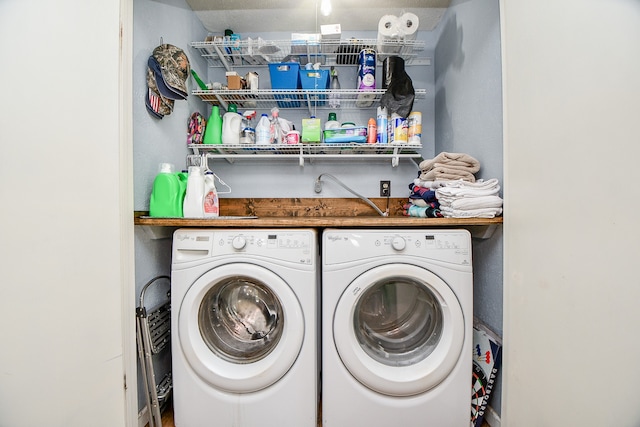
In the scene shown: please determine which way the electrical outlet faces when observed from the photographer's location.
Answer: facing the viewer

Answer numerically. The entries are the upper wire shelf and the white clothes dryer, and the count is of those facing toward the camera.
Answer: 2

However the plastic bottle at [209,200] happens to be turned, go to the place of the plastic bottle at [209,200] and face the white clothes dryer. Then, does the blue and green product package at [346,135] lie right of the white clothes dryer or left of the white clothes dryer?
left

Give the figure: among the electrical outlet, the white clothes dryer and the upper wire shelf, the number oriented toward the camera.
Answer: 3

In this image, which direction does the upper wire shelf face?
toward the camera

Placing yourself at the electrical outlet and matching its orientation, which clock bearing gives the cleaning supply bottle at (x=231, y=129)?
The cleaning supply bottle is roughly at 2 o'clock from the electrical outlet.

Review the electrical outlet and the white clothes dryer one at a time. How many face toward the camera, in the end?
2

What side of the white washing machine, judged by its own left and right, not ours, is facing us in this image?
front
